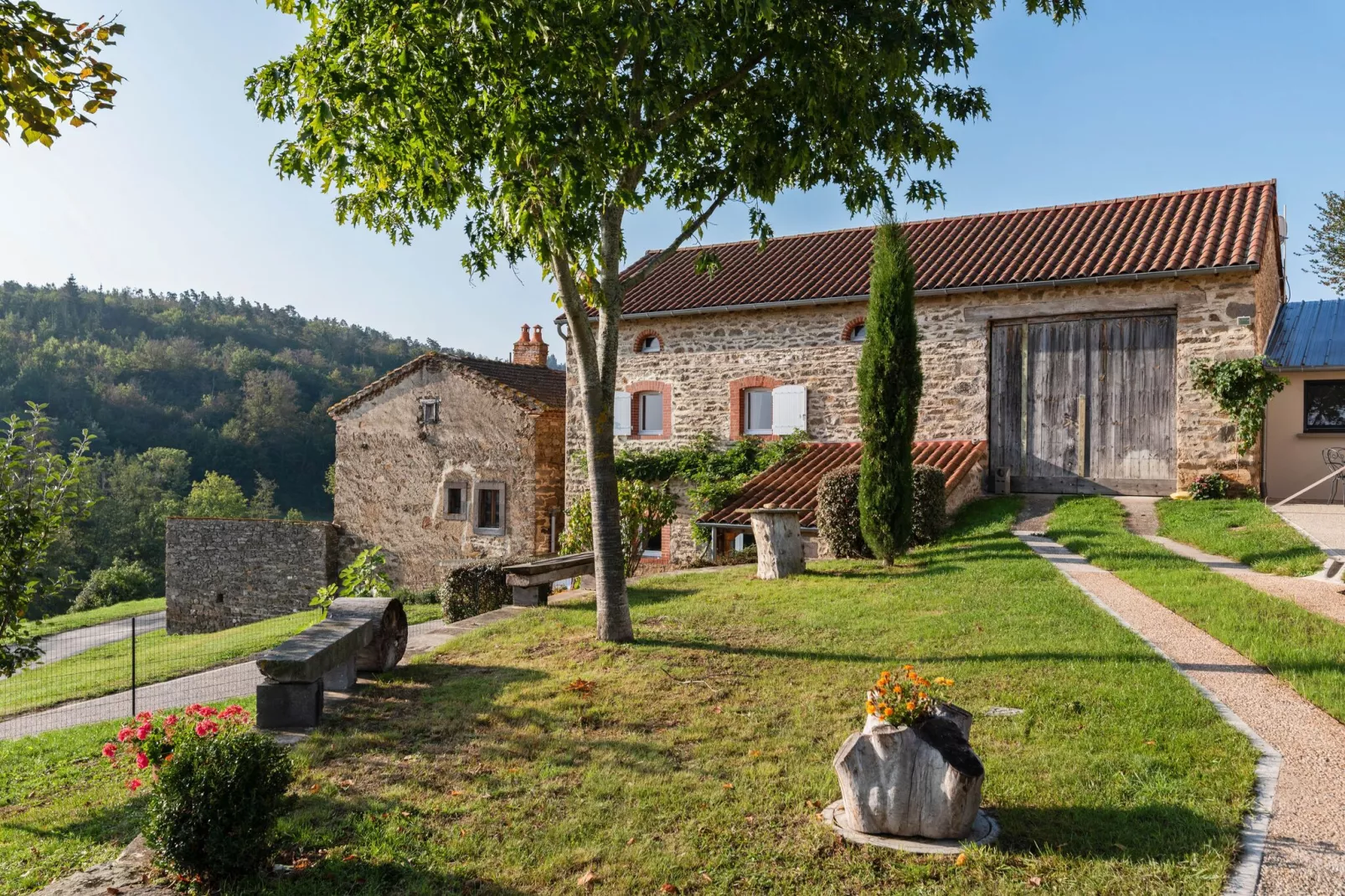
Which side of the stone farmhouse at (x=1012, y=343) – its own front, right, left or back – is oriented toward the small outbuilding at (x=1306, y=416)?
left

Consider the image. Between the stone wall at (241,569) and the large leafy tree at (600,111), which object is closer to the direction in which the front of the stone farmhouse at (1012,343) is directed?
the large leafy tree

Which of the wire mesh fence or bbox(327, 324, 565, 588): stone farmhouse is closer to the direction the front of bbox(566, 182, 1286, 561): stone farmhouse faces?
the wire mesh fence

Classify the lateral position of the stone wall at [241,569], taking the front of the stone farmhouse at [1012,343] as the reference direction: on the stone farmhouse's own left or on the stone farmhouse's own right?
on the stone farmhouse's own right

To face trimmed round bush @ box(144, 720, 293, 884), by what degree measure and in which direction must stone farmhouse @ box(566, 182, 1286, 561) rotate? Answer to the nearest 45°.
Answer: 0° — it already faces it

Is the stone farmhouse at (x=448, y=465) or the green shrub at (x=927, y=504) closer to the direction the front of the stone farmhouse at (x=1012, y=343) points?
the green shrub

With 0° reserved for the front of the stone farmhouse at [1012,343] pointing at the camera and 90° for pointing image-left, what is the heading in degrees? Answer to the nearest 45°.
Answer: approximately 0°

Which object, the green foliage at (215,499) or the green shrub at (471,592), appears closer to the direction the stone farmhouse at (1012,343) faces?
the green shrub
